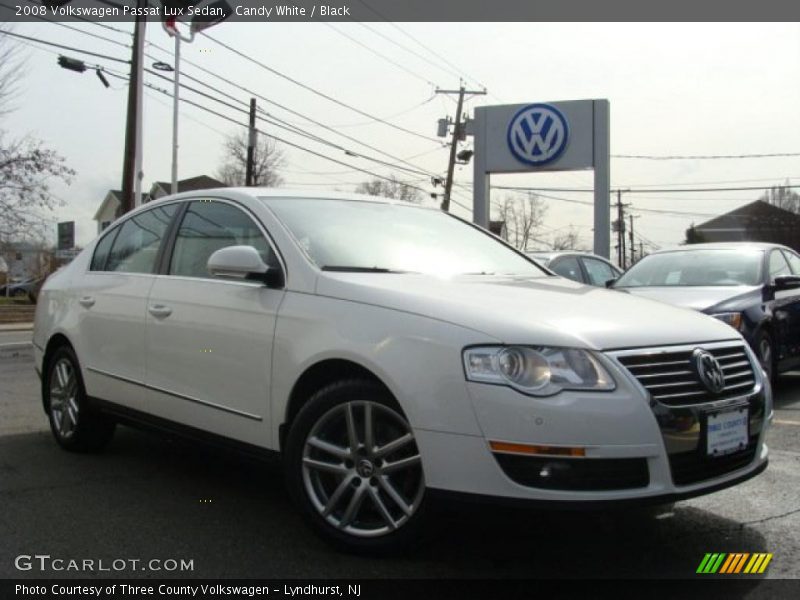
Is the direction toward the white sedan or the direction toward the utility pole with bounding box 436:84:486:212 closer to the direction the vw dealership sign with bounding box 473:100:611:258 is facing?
the white sedan

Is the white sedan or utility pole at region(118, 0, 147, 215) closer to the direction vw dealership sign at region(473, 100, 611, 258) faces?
the white sedan

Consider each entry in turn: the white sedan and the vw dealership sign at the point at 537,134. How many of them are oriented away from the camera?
0

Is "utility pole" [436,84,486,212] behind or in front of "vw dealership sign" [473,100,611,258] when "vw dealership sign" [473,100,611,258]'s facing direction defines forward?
behind

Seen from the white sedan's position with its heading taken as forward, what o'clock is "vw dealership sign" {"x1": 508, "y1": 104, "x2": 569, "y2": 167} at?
The vw dealership sign is roughly at 8 o'clock from the white sedan.

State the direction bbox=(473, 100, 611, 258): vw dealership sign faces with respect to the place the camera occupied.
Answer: facing the viewer

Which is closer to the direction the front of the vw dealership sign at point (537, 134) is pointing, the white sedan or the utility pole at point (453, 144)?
the white sedan

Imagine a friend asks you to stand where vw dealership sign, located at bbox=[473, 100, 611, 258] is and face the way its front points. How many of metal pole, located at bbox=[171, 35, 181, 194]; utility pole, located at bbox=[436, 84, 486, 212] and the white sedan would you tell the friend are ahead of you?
1

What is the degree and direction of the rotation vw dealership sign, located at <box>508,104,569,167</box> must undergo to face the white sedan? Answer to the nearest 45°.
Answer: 0° — it already faces it

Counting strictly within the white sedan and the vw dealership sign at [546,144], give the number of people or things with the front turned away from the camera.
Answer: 0

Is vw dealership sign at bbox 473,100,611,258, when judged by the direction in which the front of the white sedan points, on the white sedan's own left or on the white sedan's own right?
on the white sedan's own left

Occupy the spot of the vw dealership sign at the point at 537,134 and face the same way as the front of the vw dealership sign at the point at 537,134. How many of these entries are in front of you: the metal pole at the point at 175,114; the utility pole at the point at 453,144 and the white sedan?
1
